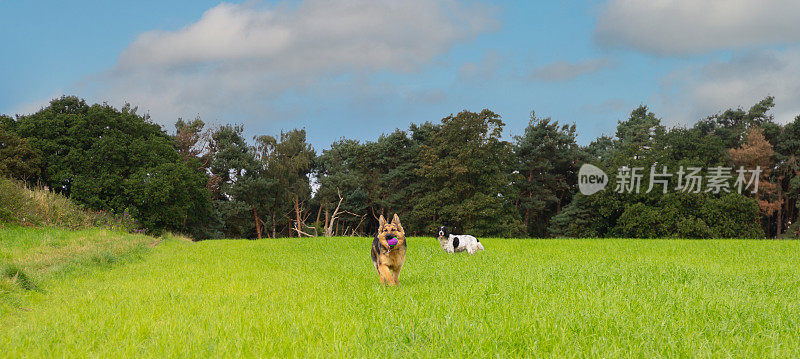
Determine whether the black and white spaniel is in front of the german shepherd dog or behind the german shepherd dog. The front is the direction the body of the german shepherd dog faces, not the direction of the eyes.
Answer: behind

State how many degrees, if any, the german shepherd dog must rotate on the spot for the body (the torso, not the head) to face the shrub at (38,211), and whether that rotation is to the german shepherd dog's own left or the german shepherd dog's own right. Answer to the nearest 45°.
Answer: approximately 135° to the german shepherd dog's own right

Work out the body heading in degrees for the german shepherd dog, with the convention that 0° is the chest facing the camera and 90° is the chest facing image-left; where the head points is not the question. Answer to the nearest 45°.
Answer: approximately 0°

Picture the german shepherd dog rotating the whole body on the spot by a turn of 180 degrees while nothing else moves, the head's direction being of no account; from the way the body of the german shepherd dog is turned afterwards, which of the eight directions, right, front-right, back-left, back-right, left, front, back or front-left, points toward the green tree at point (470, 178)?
front

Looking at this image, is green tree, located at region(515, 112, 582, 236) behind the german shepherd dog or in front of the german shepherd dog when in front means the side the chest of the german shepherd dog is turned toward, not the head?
behind
